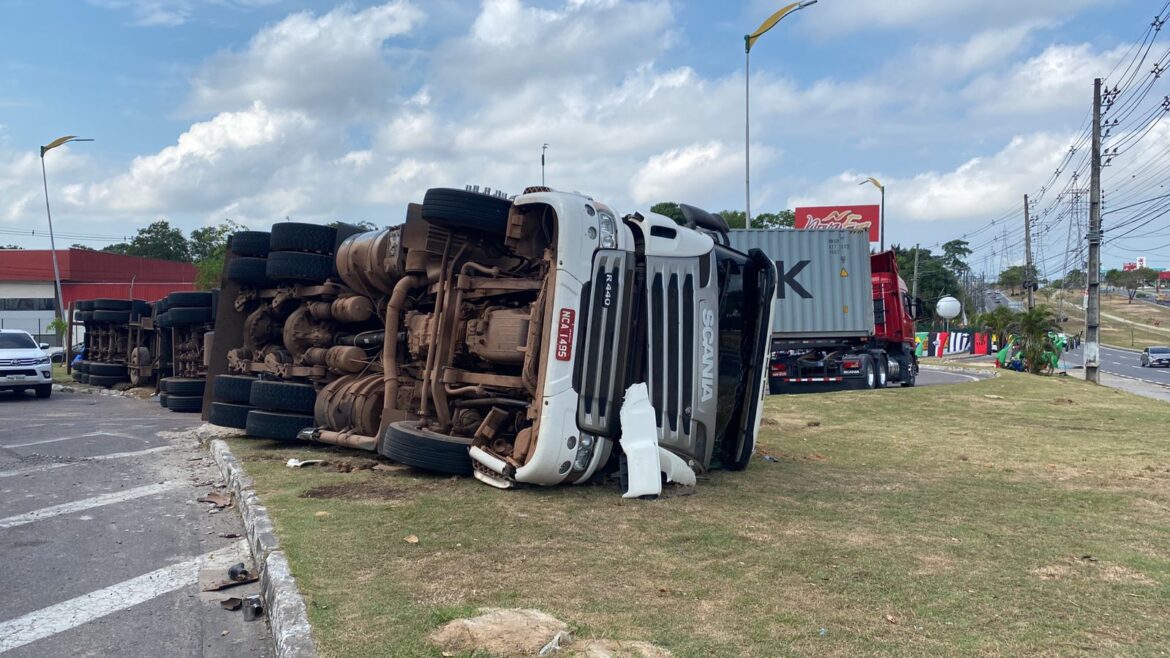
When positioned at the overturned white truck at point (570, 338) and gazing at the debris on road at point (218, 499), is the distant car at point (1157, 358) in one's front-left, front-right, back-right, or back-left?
back-right

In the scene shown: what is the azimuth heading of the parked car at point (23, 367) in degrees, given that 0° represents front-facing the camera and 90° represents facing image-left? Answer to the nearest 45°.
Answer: approximately 315°
